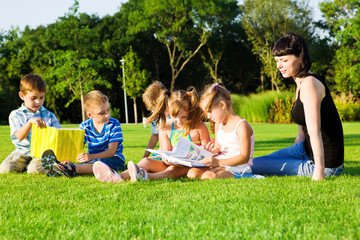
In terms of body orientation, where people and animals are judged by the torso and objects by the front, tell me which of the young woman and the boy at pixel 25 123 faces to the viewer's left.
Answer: the young woman

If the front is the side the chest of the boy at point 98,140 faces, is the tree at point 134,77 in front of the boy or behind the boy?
behind

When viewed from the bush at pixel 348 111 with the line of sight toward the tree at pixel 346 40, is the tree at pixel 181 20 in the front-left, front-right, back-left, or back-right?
front-left

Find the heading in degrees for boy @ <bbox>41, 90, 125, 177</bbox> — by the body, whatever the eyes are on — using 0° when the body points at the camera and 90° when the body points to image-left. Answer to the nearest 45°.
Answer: approximately 45°

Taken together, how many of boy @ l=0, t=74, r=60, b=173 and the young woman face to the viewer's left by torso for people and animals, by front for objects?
1

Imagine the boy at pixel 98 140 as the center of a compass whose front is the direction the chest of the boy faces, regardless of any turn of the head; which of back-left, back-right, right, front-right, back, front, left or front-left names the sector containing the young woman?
left

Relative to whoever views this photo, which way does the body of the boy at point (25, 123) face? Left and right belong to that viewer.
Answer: facing the viewer and to the right of the viewer

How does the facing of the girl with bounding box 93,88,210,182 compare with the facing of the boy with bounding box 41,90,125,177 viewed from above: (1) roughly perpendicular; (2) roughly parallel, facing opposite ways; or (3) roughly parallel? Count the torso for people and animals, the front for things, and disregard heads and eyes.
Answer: roughly parallel

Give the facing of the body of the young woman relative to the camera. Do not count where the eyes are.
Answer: to the viewer's left

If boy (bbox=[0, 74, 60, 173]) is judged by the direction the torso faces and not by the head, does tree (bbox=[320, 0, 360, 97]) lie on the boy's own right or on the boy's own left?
on the boy's own left
